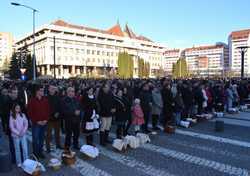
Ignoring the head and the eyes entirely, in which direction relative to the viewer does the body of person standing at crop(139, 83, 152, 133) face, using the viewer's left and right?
facing the viewer and to the right of the viewer

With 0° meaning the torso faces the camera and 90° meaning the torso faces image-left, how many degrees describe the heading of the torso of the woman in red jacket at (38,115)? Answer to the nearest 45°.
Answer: approximately 315°

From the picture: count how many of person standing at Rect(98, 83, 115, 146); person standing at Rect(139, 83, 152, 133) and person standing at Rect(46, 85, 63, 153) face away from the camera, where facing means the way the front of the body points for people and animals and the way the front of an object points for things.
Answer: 0

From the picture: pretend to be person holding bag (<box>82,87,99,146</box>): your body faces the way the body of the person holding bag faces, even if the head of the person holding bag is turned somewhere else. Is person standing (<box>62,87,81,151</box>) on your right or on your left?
on your right

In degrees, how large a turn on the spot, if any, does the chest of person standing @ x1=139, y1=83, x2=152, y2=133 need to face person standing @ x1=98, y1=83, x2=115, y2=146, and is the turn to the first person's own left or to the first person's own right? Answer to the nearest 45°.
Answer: approximately 90° to the first person's own right

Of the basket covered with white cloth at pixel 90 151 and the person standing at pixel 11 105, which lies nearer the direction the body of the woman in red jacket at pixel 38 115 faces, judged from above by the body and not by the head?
the basket covered with white cloth

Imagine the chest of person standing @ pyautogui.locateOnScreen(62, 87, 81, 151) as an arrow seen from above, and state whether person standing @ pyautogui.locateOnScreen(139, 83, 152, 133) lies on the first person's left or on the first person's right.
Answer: on the first person's left

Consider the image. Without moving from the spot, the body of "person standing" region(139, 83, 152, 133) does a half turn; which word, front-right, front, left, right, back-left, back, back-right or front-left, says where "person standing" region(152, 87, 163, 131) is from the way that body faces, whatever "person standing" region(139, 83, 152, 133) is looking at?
right

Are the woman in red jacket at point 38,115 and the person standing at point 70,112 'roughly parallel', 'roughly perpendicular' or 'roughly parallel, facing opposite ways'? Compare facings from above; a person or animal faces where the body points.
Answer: roughly parallel

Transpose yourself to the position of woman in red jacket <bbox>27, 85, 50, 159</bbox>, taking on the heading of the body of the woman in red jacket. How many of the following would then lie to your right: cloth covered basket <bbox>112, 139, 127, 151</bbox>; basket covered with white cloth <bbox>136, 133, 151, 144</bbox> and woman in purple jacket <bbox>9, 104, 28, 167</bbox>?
1

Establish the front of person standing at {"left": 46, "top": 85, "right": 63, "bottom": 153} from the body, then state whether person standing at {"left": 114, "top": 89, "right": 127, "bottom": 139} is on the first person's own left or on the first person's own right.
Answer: on the first person's own left

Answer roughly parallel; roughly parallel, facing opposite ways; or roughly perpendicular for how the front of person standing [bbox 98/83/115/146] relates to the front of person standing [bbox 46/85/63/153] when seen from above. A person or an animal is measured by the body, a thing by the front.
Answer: roughly parallel

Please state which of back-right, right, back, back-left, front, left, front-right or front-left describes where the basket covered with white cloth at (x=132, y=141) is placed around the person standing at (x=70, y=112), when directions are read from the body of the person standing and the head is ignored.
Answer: front-left
